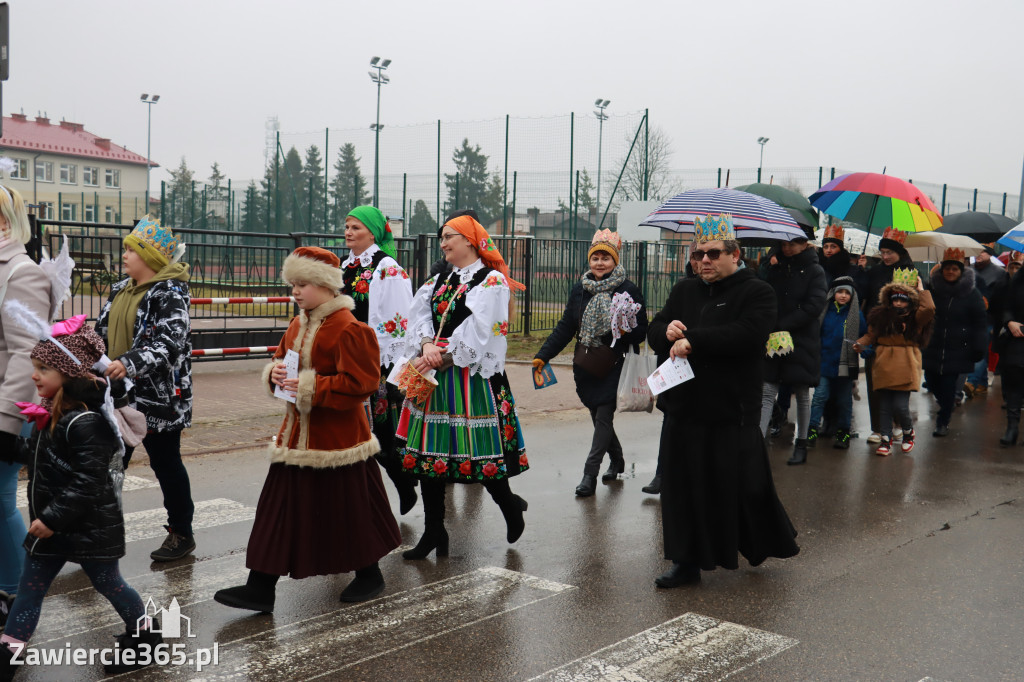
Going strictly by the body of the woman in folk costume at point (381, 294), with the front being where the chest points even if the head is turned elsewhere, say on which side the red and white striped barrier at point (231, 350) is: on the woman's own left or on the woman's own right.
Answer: on the woman's own right

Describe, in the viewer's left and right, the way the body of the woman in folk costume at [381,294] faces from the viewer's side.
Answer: facing the viewer and to the left of the viewer

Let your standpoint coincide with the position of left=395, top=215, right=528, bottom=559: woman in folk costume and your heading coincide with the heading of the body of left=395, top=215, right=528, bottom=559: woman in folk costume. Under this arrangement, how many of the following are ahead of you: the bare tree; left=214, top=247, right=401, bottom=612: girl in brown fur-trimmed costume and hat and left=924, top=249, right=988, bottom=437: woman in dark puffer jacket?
1

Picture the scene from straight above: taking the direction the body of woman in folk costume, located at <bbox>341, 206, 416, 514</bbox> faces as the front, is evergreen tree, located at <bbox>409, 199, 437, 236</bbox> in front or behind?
behind

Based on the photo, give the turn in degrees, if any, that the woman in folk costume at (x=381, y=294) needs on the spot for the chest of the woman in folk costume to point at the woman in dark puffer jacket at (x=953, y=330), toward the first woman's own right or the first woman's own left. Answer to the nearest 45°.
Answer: approximately 180°

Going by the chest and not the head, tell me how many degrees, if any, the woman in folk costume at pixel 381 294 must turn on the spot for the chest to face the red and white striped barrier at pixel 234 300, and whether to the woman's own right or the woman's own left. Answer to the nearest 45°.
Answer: approximately 135° to the woman's own right

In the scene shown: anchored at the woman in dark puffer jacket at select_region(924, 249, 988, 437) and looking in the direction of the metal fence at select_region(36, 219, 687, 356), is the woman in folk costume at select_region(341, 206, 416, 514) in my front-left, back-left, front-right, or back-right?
front-left

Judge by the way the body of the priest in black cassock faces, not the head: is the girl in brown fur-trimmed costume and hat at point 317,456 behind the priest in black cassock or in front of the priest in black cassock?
in front

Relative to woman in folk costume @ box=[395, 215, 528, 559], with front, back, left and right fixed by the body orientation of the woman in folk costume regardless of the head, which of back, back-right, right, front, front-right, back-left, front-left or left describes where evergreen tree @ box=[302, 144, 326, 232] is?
back-right

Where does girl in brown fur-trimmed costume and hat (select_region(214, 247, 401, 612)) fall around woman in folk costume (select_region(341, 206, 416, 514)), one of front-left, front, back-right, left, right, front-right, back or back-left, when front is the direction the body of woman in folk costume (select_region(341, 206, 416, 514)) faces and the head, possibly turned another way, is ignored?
front-left

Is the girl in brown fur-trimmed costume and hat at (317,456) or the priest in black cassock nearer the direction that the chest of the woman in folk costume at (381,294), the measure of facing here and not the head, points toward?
the girl in brown fur-trimmed costume and hat

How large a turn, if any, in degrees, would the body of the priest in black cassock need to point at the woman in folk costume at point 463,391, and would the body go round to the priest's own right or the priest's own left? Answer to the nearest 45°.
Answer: approximately 45° to the priest's own right

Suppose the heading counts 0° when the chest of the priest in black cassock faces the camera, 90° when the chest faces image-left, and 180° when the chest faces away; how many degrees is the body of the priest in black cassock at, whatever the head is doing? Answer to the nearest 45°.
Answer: approximately 45°

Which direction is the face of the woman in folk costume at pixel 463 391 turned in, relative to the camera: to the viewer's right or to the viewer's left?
to the viewer's left

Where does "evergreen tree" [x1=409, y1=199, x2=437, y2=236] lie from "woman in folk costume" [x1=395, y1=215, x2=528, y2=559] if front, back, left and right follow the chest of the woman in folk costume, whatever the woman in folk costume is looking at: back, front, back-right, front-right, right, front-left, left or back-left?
back-right

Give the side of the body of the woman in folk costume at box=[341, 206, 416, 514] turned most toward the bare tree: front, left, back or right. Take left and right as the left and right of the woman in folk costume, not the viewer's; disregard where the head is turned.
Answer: right
